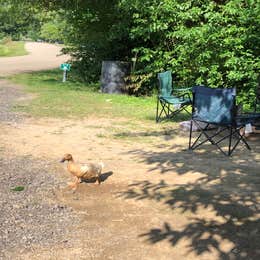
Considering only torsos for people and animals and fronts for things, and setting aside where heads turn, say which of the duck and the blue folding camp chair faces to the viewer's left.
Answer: the duck

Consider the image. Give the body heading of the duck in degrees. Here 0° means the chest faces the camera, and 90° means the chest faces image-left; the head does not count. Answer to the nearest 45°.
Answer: approximately 90°

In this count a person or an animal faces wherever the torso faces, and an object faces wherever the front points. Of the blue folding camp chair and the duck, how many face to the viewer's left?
1

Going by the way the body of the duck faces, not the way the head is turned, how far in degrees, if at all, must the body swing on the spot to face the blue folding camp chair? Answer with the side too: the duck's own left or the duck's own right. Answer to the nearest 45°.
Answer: approximately 135° to the duck's own right

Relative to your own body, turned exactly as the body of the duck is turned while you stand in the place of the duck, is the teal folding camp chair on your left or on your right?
on your right
